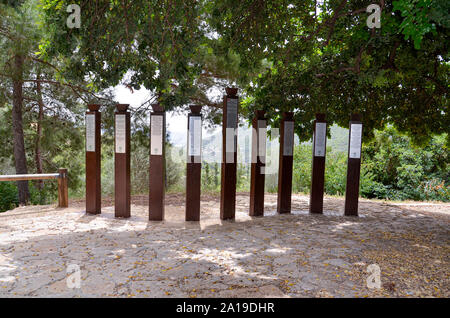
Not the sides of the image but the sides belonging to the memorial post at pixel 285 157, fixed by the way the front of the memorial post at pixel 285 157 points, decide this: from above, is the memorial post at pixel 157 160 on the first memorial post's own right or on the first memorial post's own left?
on the first memorial post's own right

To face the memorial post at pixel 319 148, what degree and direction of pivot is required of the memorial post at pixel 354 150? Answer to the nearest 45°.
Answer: approximately 90° to its right

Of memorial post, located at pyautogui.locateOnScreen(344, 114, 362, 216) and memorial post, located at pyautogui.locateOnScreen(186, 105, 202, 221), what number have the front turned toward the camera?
2

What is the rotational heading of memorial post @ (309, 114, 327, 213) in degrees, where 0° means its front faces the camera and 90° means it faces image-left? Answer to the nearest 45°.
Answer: approximately 0°

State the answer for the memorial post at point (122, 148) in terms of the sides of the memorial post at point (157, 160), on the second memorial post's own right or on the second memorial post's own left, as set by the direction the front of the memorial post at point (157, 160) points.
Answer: on the second memorial post's own right

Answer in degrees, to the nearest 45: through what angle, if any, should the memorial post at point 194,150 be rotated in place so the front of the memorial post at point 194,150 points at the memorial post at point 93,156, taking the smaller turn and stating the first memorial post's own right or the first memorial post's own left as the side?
approximately 90° to the first memorial post's own right

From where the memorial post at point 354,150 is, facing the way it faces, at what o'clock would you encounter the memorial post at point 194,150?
the memorial post at point 194,150 is roughly at 2 o'clock from the memorial post at point 354,150.
